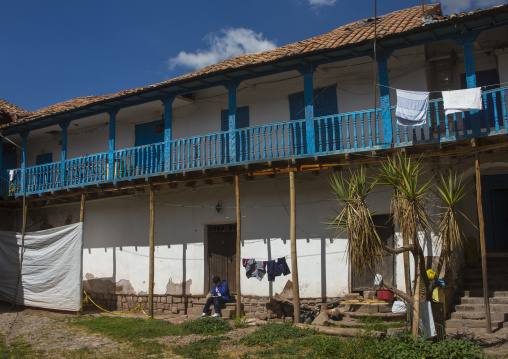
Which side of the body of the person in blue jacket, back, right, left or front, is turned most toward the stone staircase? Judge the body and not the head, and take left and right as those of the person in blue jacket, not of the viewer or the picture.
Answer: left

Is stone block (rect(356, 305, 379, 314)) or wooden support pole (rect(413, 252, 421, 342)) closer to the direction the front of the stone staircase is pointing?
the wooden support pole

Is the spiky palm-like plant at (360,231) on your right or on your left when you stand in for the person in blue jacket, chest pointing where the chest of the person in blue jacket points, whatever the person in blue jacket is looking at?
on your left

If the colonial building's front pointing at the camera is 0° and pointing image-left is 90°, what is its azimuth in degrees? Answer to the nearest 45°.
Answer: approximately 45°

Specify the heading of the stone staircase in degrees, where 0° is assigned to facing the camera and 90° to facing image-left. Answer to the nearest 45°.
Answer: approximately 0°

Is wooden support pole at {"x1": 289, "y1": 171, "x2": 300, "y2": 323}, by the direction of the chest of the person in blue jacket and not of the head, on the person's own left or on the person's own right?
on the person's own left

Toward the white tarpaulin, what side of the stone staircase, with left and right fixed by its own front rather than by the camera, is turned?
right

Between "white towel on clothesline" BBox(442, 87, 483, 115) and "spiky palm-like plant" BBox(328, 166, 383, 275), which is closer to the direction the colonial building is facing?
the spiky palm-like plant

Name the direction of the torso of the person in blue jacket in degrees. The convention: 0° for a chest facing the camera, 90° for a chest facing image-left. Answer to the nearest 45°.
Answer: approximately 45°
